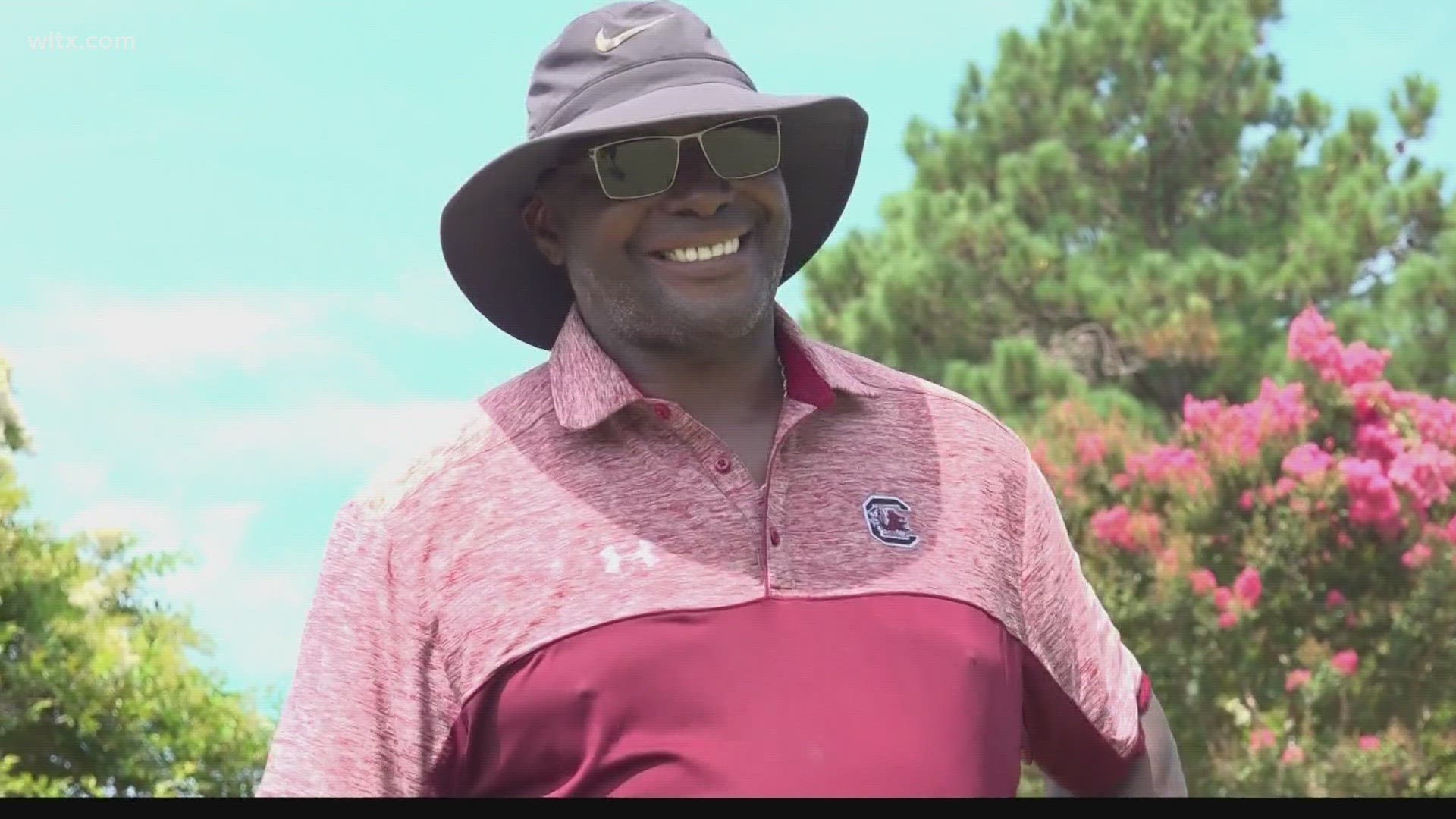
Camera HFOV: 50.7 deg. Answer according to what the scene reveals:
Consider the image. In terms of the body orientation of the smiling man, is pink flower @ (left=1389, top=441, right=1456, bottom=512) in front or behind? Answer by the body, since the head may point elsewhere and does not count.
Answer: behind

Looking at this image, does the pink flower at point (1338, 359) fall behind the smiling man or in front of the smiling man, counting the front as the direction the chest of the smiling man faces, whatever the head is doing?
behind

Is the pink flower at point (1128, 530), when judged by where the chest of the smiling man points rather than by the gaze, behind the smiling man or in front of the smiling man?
behind

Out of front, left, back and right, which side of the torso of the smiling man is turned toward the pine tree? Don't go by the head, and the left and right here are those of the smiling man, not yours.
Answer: back

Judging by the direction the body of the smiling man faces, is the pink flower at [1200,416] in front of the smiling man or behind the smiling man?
behind

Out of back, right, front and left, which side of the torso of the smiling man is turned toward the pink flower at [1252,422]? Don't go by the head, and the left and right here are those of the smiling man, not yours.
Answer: back

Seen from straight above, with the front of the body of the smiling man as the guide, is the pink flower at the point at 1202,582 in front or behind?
behind

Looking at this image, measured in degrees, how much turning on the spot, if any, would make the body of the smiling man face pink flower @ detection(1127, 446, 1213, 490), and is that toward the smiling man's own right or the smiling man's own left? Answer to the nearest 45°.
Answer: approximately 180°

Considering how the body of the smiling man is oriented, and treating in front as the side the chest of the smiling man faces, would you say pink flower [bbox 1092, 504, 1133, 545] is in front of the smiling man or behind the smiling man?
behind

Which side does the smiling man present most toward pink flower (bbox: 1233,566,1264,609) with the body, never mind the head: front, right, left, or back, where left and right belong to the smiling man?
back

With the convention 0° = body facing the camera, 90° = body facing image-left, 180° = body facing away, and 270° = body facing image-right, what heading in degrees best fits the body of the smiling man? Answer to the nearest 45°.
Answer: approximately 0°

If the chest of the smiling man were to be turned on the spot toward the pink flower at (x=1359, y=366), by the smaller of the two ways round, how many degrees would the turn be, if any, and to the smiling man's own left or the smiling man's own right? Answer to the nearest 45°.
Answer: approximately 135° to the smiling man's own left

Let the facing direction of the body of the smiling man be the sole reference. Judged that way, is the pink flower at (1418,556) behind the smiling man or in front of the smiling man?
behind

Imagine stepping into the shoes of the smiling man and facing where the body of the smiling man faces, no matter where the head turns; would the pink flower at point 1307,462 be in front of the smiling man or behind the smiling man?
behind

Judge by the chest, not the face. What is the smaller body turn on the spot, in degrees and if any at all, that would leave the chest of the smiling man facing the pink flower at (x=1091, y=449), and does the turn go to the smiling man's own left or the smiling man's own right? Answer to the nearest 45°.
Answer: approximately 180°
